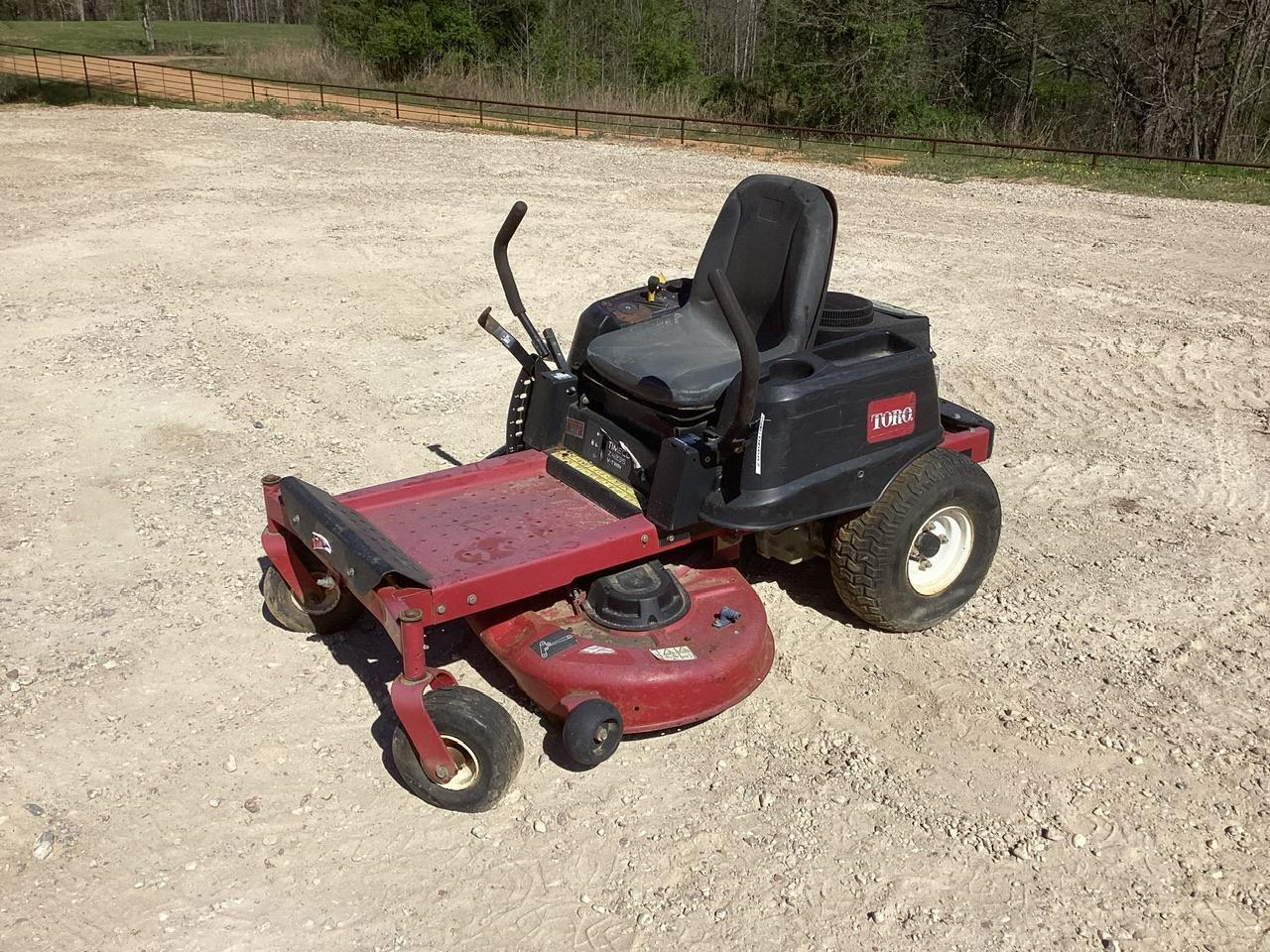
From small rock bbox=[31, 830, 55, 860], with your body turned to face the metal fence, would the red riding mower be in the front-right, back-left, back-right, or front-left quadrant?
front-right

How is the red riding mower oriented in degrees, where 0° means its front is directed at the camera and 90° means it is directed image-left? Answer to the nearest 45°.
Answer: approximately 45°

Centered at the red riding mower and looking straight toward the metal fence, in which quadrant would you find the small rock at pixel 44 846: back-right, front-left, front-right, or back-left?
back-left

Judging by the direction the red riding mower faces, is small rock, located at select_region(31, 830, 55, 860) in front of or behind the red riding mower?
in front

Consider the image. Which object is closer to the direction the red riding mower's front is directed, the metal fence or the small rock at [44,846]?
the small rock

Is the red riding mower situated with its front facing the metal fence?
no
